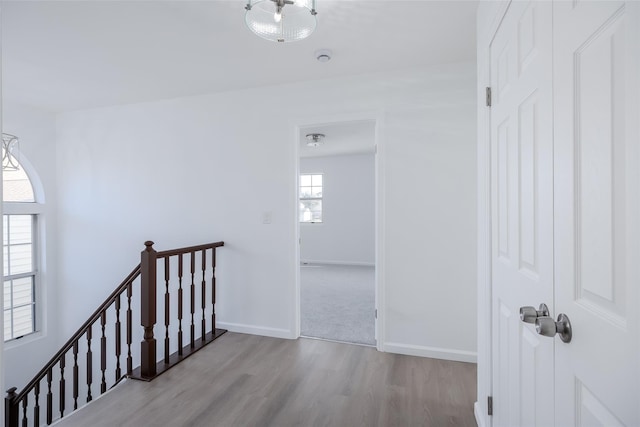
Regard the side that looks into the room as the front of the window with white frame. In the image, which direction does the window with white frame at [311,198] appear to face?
toward the camera

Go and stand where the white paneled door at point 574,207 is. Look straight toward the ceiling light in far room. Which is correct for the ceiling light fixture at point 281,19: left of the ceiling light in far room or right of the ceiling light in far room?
left

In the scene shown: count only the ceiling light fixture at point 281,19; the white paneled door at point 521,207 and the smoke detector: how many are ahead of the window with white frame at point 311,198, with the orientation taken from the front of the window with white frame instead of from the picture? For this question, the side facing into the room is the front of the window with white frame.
3

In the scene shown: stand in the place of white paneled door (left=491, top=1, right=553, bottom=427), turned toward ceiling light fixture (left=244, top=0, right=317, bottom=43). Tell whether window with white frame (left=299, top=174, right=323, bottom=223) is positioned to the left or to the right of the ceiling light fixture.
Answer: right

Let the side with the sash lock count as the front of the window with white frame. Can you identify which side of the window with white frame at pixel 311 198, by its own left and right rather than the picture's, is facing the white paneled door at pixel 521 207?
front

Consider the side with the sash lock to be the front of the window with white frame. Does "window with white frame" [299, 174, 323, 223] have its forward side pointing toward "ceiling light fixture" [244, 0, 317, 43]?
yes

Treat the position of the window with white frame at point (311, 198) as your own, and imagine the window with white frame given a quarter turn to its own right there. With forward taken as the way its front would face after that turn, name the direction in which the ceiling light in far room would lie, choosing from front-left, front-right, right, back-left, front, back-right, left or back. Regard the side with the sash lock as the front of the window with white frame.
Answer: left

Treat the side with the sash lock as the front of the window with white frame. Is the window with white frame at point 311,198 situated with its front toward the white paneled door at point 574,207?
yes

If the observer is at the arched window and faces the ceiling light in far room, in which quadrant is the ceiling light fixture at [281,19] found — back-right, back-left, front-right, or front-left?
front-right

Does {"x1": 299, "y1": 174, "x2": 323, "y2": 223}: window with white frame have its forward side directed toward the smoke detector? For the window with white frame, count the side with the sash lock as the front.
yes

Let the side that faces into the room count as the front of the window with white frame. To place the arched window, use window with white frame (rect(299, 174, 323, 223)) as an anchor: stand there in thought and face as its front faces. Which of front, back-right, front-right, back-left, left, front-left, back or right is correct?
front-right
